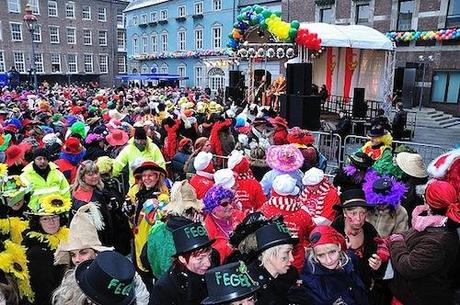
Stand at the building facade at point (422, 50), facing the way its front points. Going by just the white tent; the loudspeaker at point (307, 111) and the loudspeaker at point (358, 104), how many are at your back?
0

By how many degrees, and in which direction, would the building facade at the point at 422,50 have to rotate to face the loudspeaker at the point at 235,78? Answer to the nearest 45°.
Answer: approximately 45° to its right

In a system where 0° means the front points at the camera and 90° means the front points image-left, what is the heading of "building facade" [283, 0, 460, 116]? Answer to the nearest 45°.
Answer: approximately 45°

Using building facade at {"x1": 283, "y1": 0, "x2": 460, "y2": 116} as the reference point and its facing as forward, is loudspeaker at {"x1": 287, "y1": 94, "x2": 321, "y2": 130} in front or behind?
in front

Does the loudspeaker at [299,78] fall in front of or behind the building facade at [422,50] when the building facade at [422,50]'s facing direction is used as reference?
in front

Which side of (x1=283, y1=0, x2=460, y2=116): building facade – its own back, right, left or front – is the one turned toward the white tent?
front
